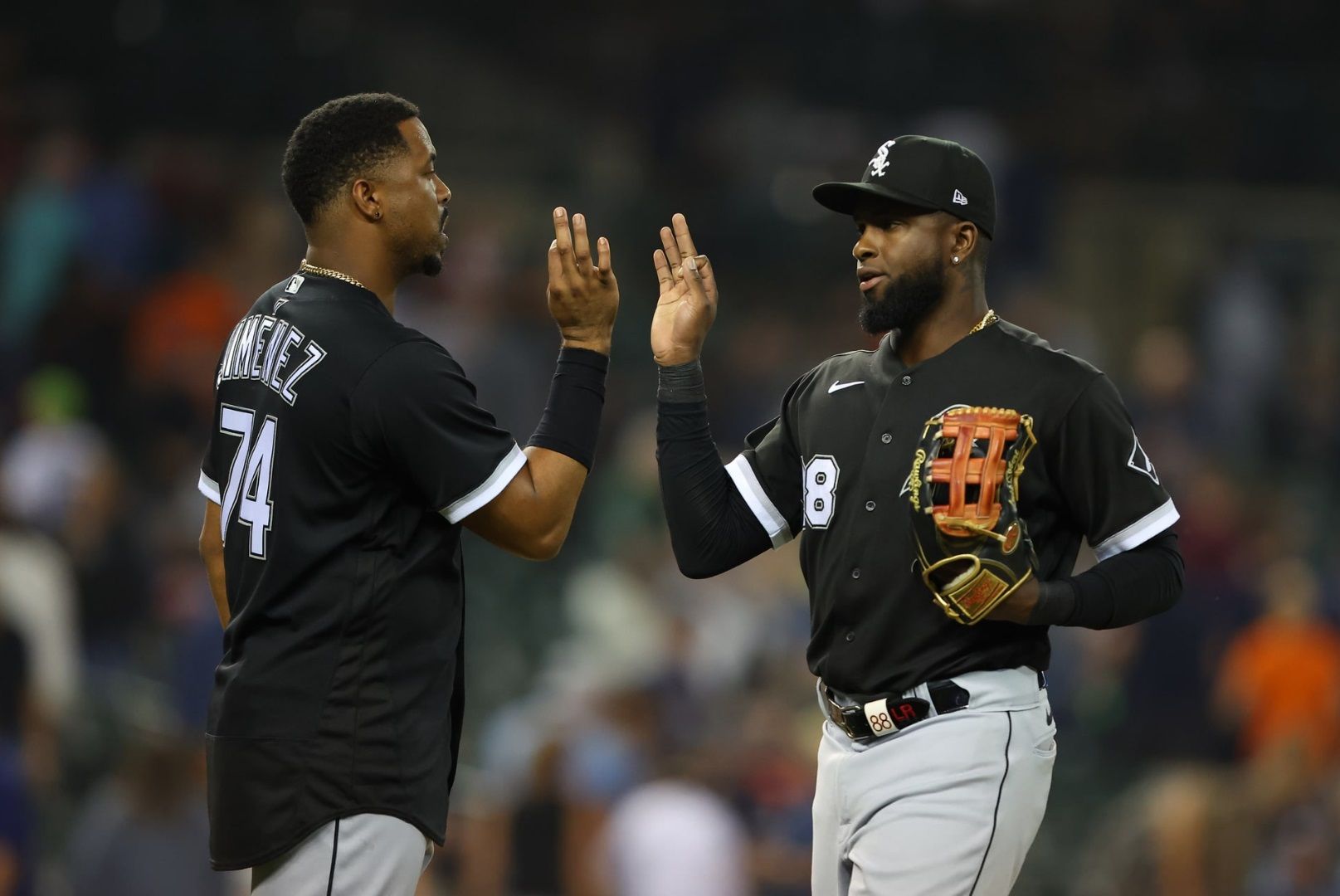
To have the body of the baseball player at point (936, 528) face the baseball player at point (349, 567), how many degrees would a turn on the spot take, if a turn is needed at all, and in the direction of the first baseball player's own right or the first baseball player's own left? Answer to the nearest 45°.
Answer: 0° — they already face them

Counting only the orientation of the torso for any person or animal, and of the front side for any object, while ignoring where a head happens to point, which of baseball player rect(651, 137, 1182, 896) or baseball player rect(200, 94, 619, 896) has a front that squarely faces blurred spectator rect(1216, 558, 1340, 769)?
baseball player rect(200, 94, 619, 896)

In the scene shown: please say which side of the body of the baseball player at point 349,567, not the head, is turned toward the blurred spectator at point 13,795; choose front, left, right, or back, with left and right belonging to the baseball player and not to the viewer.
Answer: left

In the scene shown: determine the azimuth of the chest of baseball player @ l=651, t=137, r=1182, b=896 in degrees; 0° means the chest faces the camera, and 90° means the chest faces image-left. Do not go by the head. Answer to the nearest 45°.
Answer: approximately 45°

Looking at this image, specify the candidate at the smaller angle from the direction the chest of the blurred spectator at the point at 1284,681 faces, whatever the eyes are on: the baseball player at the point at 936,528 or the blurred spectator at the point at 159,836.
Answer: the baseball player

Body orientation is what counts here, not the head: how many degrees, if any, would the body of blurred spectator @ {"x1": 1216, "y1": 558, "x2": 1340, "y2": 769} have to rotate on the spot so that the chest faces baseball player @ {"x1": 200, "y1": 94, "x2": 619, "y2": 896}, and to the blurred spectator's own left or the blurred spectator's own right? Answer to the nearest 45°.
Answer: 0° — they already face them

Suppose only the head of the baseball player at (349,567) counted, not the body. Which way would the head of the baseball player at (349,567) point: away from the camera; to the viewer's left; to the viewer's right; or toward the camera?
to the viewer's right

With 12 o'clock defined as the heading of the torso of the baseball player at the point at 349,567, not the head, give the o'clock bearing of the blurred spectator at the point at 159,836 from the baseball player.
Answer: The blurred spectator is roughly at 10 o'clock from the baseball player.

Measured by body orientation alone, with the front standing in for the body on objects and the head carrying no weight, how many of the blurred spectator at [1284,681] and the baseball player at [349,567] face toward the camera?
1

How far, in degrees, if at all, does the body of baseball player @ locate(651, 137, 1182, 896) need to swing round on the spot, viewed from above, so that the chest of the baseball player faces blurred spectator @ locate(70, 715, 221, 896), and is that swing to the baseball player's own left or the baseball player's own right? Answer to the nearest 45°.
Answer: approximately 90° to the baseball player's own right

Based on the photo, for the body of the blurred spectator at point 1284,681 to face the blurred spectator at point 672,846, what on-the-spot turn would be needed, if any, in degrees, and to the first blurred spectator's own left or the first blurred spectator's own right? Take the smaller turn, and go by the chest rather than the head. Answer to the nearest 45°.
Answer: approximately 45° to the first blurred spectator's own right
